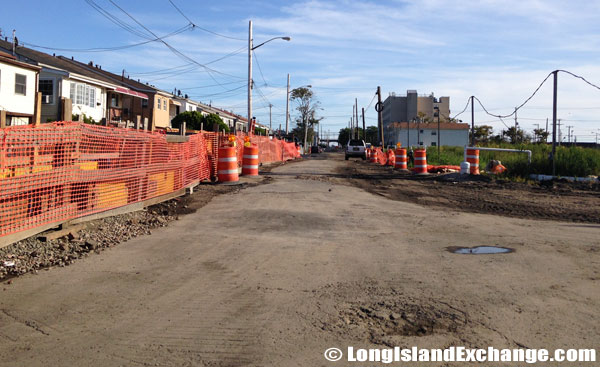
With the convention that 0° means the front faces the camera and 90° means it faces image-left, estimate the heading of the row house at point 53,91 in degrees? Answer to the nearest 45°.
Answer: approximately 315°

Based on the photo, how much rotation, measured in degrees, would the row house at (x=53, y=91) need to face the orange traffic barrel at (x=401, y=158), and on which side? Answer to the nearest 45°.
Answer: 0° — it already faces it

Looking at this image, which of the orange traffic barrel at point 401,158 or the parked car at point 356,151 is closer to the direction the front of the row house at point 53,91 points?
the orange traffic barrel

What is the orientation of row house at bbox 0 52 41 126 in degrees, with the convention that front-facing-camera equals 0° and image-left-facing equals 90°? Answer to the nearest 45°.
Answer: approximately 315°
